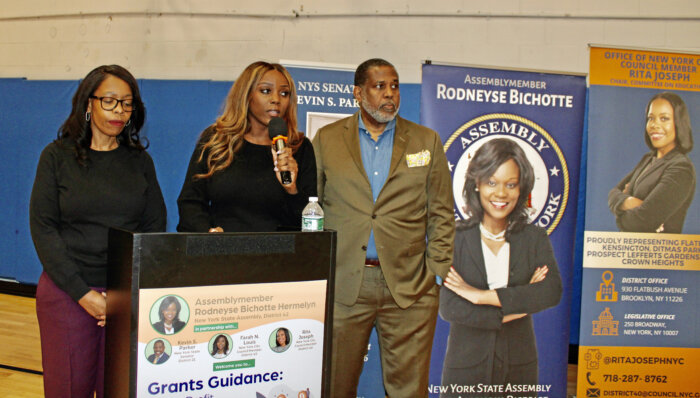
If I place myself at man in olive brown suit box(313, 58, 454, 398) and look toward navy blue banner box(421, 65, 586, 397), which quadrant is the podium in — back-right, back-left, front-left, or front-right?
back-right

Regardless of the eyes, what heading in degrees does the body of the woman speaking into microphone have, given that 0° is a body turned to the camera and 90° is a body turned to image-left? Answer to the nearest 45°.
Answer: approximately 315°

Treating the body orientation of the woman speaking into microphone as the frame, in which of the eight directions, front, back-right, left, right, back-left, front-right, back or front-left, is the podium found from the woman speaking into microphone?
front-right

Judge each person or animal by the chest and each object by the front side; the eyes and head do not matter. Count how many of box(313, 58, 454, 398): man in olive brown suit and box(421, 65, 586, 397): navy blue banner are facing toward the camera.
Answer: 2

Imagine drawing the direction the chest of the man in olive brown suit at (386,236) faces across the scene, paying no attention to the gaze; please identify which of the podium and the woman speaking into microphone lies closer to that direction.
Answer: the podium

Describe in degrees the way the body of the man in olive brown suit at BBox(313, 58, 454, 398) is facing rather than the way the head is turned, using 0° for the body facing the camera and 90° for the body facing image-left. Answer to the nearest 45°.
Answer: approximately 0°

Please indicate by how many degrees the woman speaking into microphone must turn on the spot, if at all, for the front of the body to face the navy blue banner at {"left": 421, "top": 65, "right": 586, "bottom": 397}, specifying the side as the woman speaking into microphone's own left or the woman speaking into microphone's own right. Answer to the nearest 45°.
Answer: approximately 90° to the woman speaking into microphone's own left
